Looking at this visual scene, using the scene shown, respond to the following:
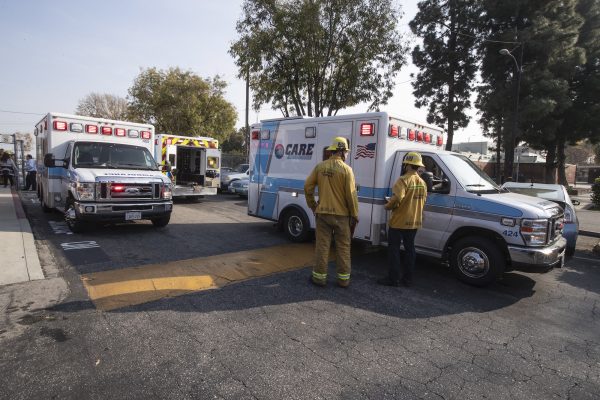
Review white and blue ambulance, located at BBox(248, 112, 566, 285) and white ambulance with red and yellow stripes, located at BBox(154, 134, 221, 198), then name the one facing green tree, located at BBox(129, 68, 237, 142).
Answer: the white ambulance with red and yellow stripes

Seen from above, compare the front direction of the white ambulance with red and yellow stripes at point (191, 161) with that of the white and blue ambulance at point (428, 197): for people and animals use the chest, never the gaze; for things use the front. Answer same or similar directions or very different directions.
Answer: very different directions

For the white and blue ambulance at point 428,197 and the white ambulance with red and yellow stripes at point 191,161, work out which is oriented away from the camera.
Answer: the white ambulance with red and yellow stripes

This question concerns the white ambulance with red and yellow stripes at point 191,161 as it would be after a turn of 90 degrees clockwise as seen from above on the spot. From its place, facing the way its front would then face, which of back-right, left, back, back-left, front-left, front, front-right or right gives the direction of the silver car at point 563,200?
front-right

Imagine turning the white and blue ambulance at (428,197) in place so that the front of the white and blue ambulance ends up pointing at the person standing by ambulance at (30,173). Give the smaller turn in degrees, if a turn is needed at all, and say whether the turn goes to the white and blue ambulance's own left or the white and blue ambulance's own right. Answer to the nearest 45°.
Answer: approximately 135° to the white and blue ambulance's own right

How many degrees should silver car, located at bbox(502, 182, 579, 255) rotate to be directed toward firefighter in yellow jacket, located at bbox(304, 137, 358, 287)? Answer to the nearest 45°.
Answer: approximately 90° to its right

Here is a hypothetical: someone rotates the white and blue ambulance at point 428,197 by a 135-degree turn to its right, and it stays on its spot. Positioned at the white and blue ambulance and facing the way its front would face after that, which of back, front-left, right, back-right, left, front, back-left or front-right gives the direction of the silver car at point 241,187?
front-right

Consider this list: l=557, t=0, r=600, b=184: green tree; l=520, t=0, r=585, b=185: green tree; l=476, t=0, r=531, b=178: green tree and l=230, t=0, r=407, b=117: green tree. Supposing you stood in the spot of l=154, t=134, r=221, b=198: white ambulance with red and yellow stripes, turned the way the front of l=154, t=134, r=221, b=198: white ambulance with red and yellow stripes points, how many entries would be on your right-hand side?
4

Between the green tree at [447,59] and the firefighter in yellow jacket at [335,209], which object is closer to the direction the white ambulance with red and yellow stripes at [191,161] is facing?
the green tree

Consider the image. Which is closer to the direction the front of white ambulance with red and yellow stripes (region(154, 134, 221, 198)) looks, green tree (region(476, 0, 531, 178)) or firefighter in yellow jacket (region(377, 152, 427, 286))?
the green tree

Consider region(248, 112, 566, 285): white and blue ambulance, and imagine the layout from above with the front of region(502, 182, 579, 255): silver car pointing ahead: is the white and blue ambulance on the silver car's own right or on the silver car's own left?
on the silver car's own right

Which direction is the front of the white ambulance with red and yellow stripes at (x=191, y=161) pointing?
away from the camera

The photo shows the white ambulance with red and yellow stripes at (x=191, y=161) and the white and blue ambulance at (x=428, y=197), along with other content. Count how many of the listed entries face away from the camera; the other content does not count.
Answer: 1

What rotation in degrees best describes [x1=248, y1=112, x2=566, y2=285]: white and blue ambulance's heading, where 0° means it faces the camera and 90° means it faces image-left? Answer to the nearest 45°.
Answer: approximately 315°
